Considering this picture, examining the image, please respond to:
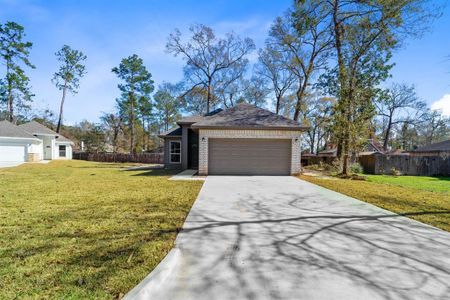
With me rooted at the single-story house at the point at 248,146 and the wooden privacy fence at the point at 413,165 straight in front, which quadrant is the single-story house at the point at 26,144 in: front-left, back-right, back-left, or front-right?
back-left

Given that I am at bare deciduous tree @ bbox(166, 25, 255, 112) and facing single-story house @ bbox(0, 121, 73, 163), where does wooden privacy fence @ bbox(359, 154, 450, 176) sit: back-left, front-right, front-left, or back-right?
back-left

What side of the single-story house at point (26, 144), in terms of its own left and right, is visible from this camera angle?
front

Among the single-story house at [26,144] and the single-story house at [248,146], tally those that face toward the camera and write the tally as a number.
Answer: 2

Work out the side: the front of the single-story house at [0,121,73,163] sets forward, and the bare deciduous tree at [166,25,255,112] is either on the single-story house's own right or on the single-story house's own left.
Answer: on the single-story house's own left

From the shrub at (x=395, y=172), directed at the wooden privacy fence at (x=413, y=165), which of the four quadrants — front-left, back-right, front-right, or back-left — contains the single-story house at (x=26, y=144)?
back-left

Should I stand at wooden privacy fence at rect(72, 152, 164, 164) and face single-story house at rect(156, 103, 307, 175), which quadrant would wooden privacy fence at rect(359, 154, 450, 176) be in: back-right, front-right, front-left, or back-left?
front-left

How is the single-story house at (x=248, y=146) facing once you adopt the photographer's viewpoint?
facing the viewer

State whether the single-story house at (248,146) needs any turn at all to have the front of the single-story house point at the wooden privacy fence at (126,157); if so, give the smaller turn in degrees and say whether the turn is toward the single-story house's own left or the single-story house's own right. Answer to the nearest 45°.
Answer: approximately 135° to the single-story house's own right

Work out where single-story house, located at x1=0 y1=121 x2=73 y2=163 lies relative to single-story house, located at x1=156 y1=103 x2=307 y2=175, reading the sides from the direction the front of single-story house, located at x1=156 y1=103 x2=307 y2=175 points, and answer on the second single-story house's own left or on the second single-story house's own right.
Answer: on the second single-story house's own right

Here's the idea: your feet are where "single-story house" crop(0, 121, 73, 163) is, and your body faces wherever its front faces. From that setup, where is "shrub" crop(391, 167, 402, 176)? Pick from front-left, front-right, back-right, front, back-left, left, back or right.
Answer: front-left

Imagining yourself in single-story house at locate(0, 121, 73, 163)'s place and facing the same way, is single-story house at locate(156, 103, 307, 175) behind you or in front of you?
in front
